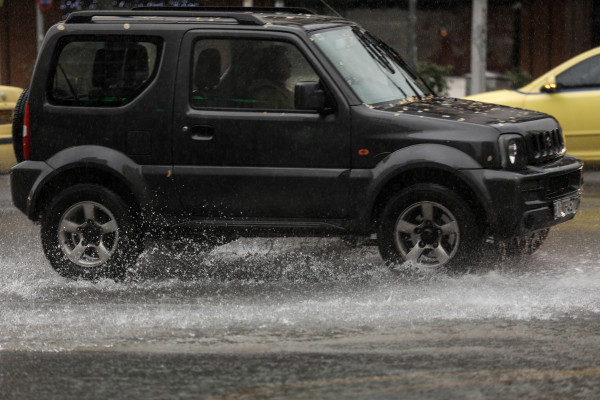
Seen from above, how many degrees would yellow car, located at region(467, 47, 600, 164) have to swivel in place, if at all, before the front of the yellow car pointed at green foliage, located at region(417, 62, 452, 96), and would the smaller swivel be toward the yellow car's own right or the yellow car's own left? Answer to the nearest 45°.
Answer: approximately 90° to the yellow car's own right

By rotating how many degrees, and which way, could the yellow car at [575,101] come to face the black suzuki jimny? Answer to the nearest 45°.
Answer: approximately 90° to its left

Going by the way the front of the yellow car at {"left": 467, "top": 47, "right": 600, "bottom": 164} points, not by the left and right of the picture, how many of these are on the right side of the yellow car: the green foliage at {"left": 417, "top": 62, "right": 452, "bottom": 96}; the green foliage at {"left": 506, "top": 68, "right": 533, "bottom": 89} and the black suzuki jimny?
2

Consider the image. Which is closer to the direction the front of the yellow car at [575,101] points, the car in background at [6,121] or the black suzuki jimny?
the car in background

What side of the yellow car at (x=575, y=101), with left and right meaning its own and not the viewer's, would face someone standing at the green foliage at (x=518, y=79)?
right

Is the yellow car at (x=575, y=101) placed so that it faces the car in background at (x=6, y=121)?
yes

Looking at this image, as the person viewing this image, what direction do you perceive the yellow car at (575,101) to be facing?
facing to the left of the viewer

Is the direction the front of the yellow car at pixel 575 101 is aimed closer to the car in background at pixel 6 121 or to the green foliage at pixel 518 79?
the car in background
